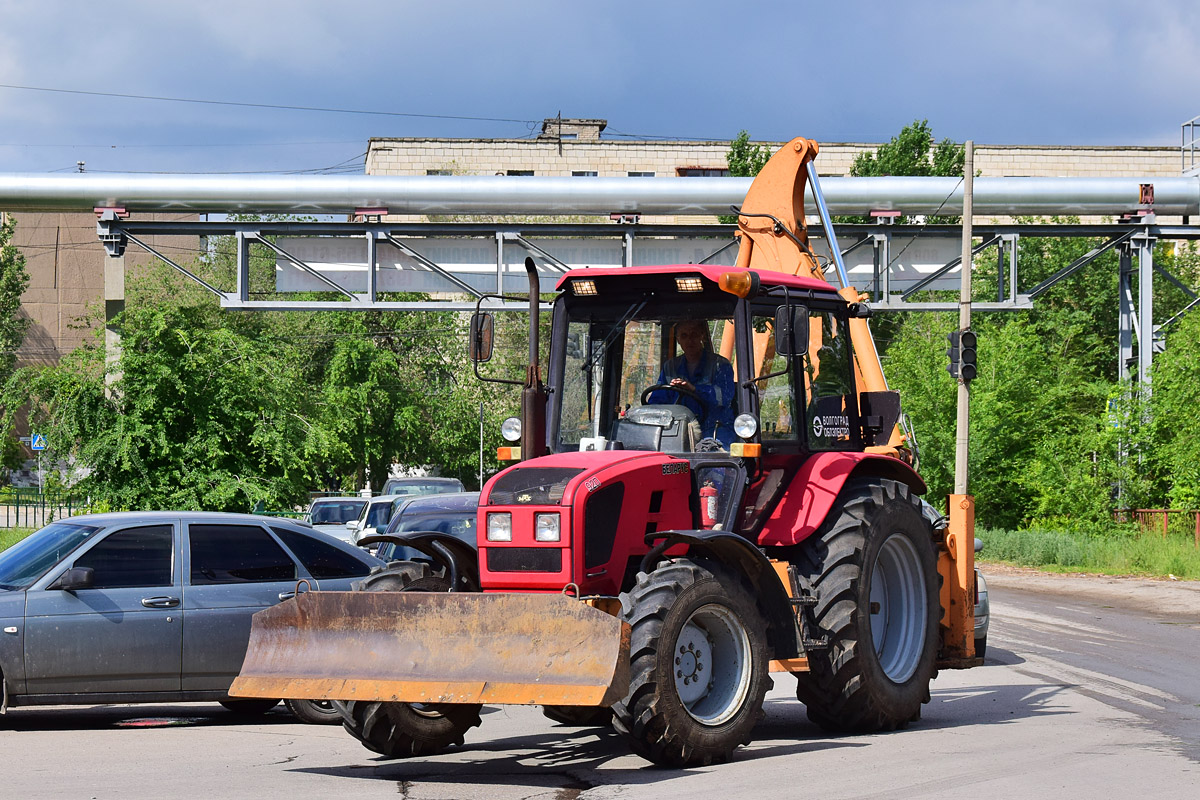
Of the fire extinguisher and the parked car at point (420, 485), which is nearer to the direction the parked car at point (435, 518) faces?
the fire extinguisher

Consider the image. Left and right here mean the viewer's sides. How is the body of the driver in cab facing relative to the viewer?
facing the viewer and to the left of the viewer

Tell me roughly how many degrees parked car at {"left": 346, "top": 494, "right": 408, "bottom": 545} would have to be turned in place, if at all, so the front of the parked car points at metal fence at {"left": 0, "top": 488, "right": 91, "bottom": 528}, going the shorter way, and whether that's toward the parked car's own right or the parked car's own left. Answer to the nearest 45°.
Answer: approximately 90° to the parked car's own right

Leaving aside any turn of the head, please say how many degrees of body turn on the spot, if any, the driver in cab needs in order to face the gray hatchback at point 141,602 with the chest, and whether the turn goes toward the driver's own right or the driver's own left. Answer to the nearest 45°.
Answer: approximately 45° to the driver's own right

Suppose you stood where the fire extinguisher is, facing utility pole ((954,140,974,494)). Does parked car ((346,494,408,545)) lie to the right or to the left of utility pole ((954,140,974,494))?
left

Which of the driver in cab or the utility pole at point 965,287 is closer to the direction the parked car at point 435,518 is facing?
the driver in cab

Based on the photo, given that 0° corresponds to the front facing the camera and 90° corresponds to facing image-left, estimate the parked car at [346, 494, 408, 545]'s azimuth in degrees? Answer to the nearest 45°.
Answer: approximately 45°

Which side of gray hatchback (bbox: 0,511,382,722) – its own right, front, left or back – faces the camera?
left

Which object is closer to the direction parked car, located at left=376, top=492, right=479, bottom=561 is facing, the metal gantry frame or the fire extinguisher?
the fire extinguisher

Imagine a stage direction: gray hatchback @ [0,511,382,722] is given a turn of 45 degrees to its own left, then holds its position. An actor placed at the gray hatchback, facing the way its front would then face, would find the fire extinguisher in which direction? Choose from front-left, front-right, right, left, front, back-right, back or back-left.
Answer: left

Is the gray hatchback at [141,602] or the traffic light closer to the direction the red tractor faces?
the gray hatchback
